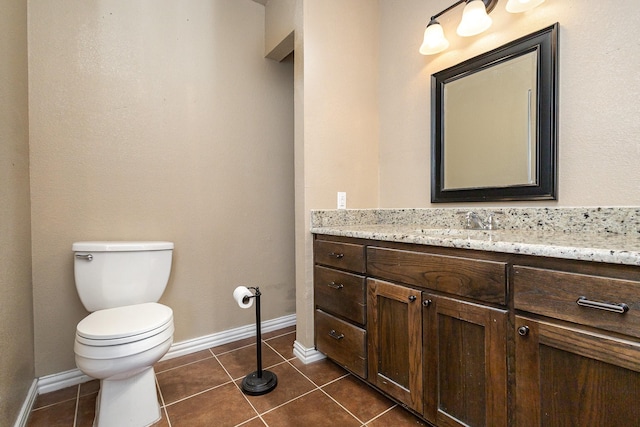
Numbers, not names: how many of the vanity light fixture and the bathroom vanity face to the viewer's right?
0

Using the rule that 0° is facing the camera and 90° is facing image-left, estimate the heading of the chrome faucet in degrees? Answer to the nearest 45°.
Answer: approximately 45°

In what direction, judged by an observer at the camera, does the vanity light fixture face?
facing the viewer and to the left of the viewer

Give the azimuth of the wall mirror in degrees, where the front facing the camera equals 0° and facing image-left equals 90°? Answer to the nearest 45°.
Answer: approximately 45°

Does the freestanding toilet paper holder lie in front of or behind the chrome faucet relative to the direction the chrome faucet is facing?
in front

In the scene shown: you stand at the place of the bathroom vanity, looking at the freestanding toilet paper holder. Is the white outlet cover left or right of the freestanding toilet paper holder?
right
